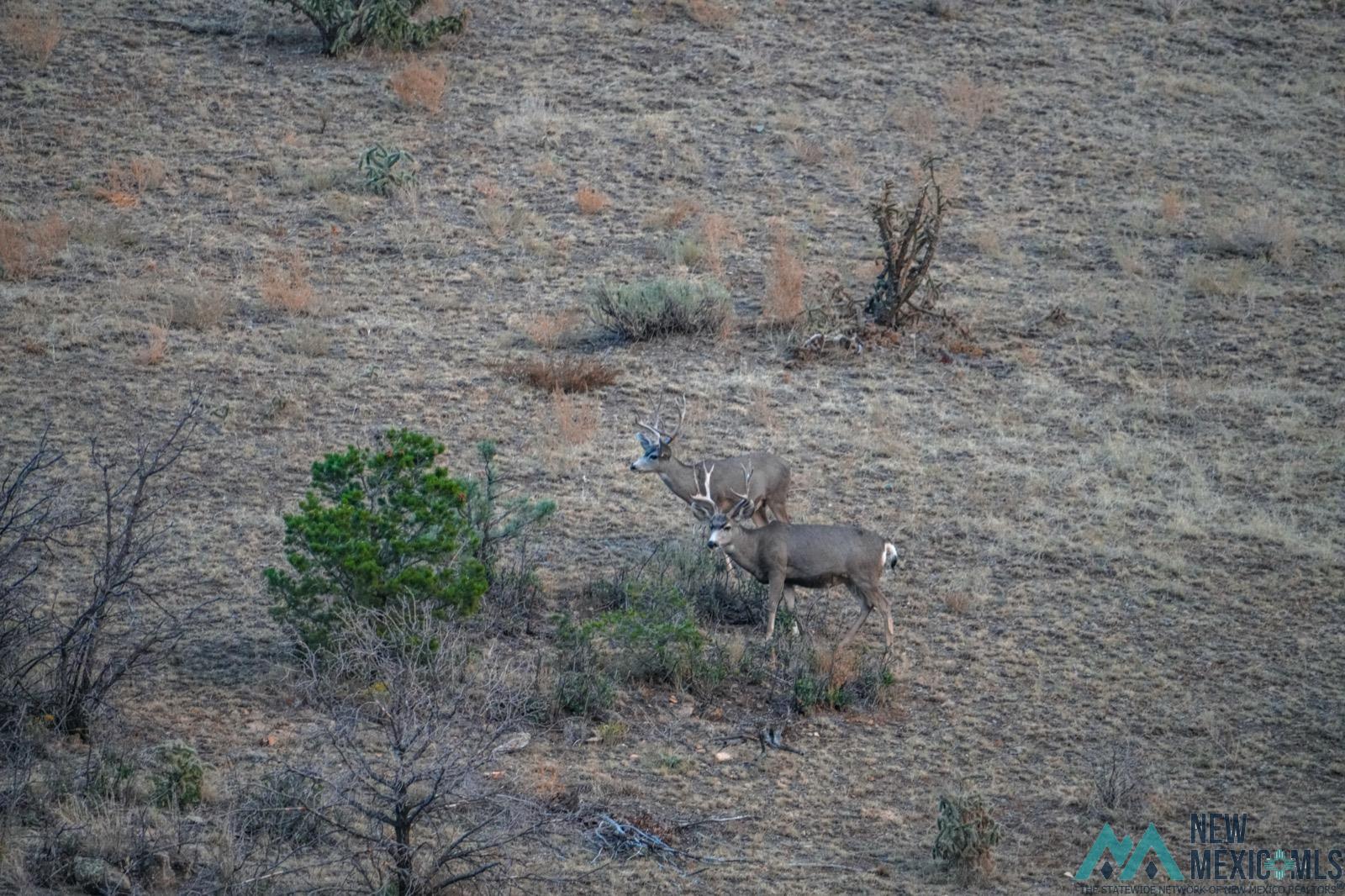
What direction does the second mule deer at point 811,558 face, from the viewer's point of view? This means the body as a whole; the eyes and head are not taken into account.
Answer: to the viewer's left

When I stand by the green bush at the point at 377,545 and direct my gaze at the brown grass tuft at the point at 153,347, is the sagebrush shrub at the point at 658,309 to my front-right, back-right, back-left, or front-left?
front-right

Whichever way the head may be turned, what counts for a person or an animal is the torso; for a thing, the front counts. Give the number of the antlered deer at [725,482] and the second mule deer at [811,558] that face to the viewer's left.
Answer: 2

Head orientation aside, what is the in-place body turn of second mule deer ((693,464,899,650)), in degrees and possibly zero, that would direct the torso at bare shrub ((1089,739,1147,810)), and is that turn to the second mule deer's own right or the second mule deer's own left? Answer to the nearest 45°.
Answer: approximately 135° to the second mule deer's own left

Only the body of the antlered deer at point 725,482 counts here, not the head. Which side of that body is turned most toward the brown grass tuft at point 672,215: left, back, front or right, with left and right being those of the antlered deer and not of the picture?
right

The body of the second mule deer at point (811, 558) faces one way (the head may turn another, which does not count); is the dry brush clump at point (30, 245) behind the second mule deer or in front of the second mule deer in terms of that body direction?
in front

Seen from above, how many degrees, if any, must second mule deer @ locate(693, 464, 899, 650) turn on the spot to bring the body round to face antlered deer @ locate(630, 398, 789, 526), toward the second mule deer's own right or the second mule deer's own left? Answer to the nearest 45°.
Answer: approximately 45° to the second mule deer's own right

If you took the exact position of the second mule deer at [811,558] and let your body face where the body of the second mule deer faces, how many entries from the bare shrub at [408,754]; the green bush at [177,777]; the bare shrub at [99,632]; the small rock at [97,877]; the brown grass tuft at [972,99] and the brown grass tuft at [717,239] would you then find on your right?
2

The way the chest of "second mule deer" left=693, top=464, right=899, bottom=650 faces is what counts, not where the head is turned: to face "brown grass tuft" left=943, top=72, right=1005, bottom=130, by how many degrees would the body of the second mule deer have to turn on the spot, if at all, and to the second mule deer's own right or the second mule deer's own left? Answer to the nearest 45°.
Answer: approximately 90° to the second mule deer's own right

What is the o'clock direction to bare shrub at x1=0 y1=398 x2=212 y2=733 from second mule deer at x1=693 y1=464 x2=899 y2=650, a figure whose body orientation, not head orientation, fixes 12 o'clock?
The bare shrub is roughly at 11 o'clock from the second mule deer.

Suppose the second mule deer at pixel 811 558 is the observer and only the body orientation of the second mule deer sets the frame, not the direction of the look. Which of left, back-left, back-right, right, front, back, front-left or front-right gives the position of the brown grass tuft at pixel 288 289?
front-right

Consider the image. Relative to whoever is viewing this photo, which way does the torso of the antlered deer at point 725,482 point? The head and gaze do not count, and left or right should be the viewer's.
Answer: facing to the left of the viewer

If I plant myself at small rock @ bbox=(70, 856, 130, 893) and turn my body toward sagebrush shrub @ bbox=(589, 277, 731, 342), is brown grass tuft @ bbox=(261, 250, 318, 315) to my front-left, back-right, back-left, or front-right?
front-left

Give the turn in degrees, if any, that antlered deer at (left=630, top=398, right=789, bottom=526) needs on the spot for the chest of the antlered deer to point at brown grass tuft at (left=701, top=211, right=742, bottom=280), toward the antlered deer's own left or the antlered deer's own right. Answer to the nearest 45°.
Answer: approximately 90° to the antlered deer's own right

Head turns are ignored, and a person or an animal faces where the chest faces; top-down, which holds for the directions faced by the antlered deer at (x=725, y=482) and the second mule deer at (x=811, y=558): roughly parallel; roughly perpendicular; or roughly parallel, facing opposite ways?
roughly parallel
